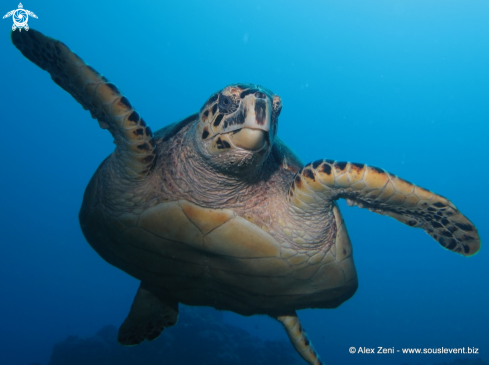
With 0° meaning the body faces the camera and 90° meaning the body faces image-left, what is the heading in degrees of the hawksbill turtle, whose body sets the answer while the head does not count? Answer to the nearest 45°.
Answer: approximately 0°

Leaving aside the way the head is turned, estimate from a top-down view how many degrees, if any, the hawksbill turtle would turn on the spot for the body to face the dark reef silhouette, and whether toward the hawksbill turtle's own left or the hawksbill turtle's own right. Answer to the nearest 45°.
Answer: approximately 180°
